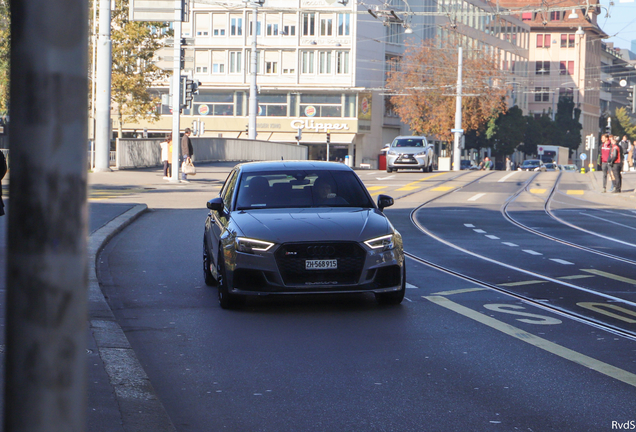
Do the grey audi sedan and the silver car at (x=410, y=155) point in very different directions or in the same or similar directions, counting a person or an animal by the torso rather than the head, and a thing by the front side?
same or similar directions

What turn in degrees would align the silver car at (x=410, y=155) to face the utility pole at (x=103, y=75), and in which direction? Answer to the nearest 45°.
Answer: approximately 45° to its right

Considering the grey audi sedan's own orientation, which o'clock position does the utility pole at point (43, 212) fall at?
The utility pole is roughly at 12 o'clock from the grey audi sedan.

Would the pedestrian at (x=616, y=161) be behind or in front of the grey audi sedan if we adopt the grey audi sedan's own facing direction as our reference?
behind

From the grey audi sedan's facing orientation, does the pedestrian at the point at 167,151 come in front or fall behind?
behind

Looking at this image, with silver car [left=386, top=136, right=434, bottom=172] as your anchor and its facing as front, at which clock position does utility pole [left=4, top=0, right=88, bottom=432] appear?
The utility pole is roughly at 12 o'clock from the silver car.

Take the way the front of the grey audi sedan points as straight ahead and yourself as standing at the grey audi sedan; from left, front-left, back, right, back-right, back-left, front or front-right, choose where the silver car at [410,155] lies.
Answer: back

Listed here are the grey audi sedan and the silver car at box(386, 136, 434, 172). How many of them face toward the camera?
2

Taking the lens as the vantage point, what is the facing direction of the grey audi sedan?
facing the viewer

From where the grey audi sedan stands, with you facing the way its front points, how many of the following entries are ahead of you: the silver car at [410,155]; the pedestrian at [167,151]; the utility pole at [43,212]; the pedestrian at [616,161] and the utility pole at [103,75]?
1
